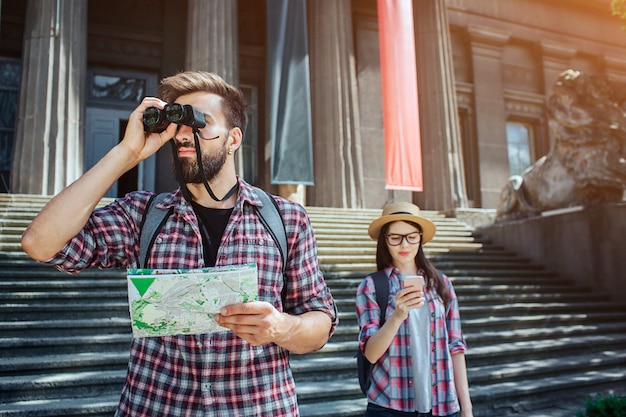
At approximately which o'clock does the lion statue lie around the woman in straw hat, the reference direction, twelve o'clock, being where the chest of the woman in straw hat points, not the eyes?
The lion statue is roughly at 7 o'clock from the woman in straw hat.

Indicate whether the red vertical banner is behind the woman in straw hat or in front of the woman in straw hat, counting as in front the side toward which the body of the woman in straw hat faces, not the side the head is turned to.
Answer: behind

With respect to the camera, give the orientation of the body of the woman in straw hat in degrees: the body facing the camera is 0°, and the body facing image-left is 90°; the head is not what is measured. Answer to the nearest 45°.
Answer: approximately 0°
